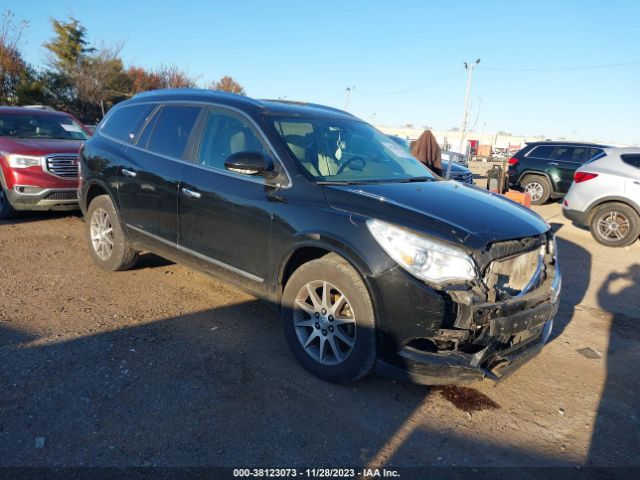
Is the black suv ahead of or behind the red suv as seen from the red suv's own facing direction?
ahead

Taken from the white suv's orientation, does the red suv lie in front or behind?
behind

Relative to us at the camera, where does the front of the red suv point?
facing the viewer and to the right of the viewer

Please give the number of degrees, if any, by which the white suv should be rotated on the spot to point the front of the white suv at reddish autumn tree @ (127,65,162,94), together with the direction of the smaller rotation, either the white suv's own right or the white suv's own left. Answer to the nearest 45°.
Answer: approximately 135° to the white suv's own left

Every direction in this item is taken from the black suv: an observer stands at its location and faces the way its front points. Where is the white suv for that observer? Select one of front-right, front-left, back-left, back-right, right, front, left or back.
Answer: left

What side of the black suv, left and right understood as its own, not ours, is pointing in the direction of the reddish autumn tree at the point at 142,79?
back

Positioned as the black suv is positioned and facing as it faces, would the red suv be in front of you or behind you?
behind

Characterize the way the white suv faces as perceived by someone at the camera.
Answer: facing to the right of the viewer

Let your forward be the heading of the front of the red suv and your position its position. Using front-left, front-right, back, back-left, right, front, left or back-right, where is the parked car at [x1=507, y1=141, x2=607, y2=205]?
front-left
